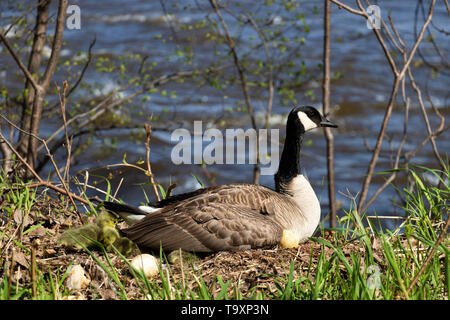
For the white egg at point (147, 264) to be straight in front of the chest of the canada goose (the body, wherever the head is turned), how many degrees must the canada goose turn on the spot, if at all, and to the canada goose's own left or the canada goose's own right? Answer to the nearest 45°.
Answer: approximately 135° to the canada goose's own right

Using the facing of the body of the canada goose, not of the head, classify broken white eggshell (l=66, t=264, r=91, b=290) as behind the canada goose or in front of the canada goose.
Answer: behind

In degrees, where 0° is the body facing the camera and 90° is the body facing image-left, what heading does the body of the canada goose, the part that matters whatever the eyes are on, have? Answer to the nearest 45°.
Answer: approximately 270°
